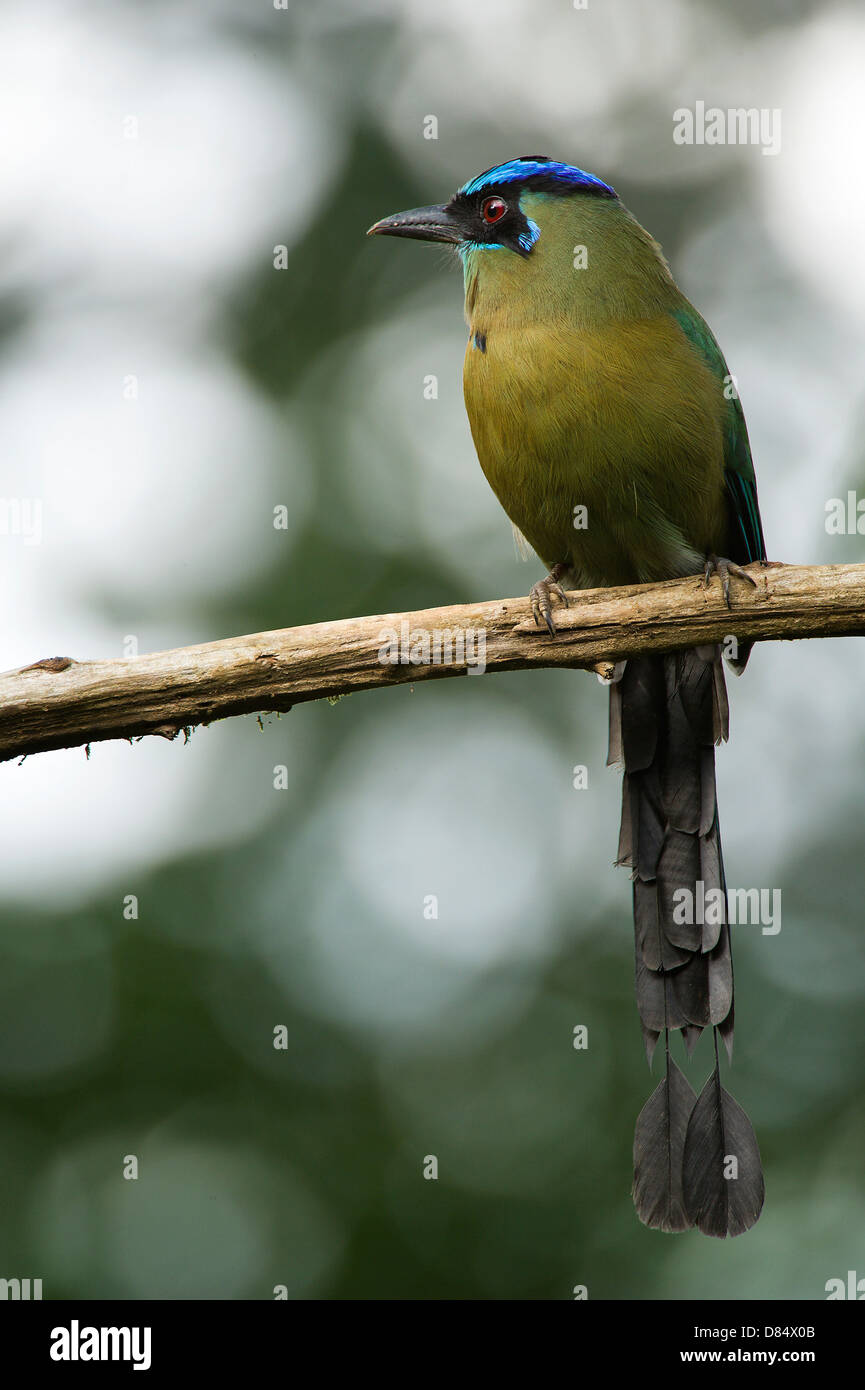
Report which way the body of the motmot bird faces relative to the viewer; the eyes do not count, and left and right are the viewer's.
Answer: facing the viewer and to the left of the viewer
